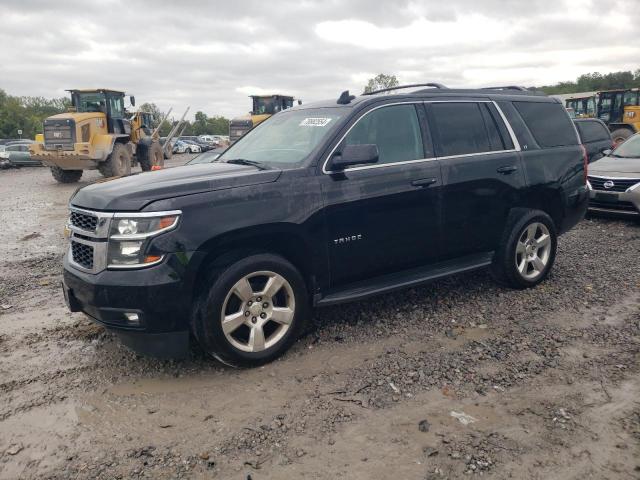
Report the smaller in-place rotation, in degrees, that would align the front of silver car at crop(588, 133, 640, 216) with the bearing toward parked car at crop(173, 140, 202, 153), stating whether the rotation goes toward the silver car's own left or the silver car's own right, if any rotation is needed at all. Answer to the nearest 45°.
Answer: approximately 90° to the silver car's own right

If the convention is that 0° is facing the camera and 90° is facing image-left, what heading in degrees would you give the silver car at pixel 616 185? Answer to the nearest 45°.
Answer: approximately 45°

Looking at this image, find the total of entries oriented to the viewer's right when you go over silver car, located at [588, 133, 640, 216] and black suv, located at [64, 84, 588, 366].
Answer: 0

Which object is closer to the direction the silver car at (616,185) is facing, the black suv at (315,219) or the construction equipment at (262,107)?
the black suv

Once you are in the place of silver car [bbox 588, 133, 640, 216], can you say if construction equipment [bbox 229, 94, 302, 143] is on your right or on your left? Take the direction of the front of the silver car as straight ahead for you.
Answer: on your right

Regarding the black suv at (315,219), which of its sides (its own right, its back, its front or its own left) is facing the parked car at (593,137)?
back
